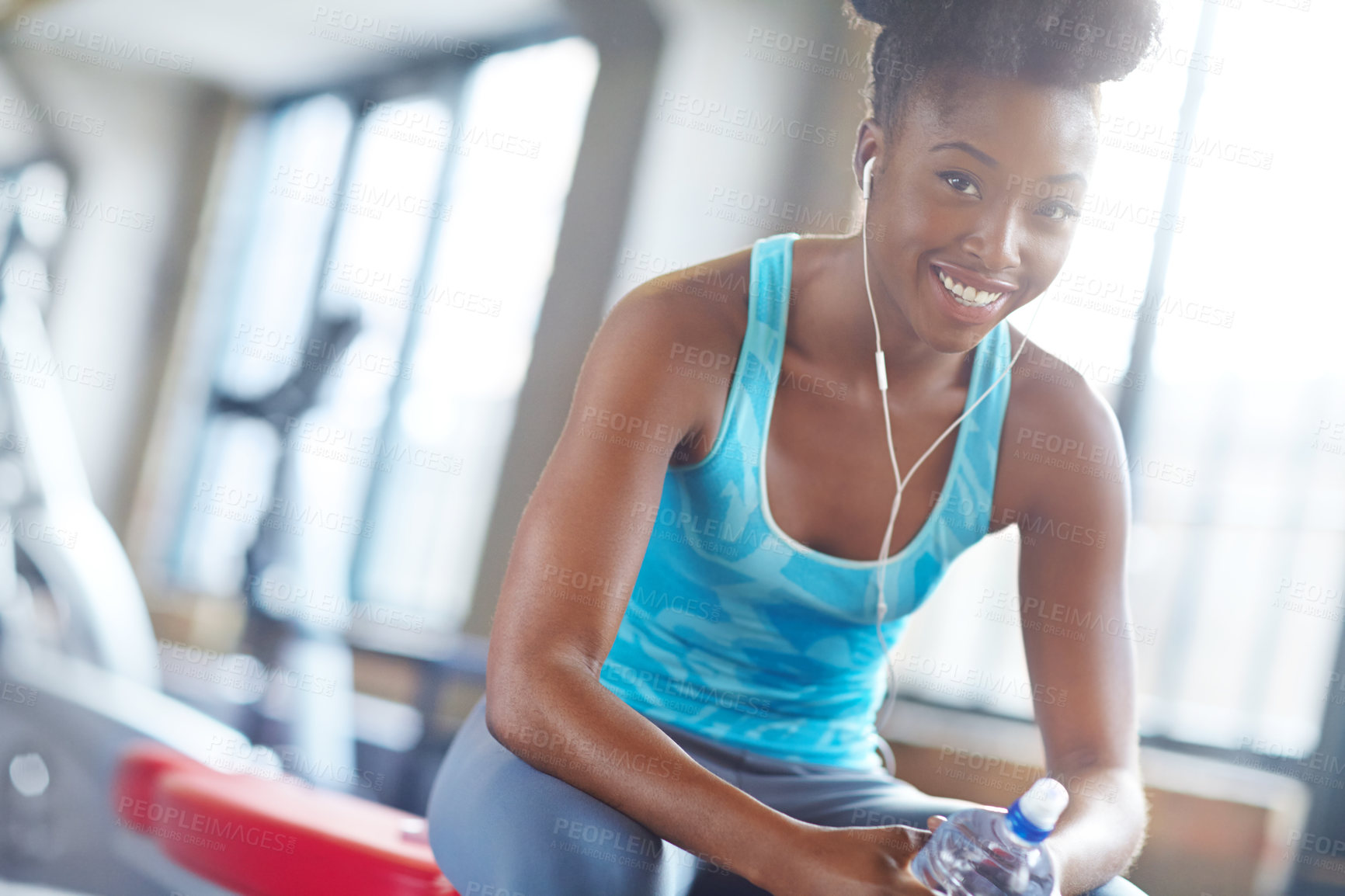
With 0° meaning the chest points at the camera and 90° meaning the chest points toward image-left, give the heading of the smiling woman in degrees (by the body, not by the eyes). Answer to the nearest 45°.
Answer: approximately 315°
